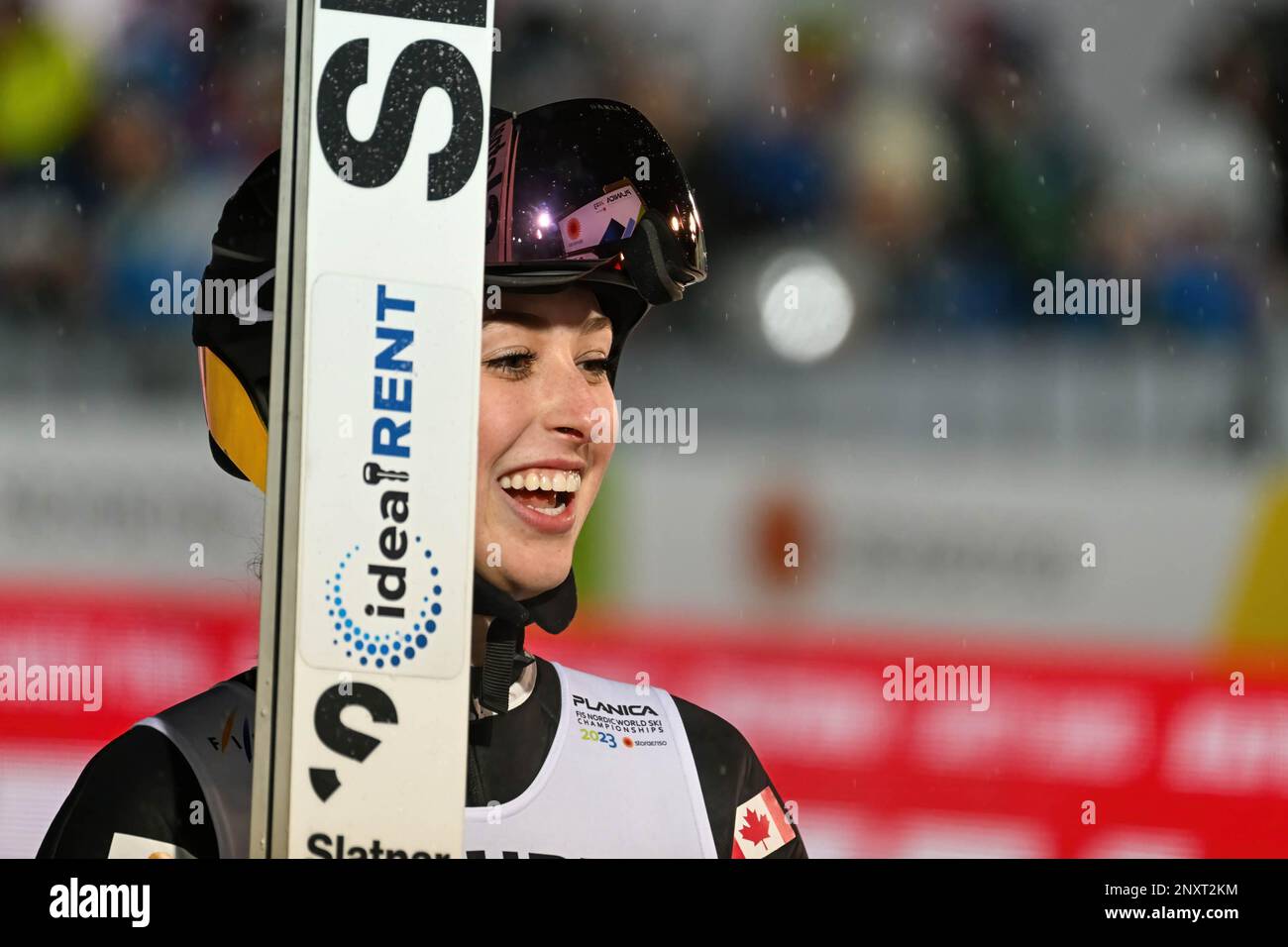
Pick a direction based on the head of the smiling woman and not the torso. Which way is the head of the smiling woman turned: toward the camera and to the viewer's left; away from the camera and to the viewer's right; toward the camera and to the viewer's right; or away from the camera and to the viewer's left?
toward the camera and to the viewer's right

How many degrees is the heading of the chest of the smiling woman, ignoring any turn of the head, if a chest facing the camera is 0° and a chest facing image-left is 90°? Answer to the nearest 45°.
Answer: approximately 315°
